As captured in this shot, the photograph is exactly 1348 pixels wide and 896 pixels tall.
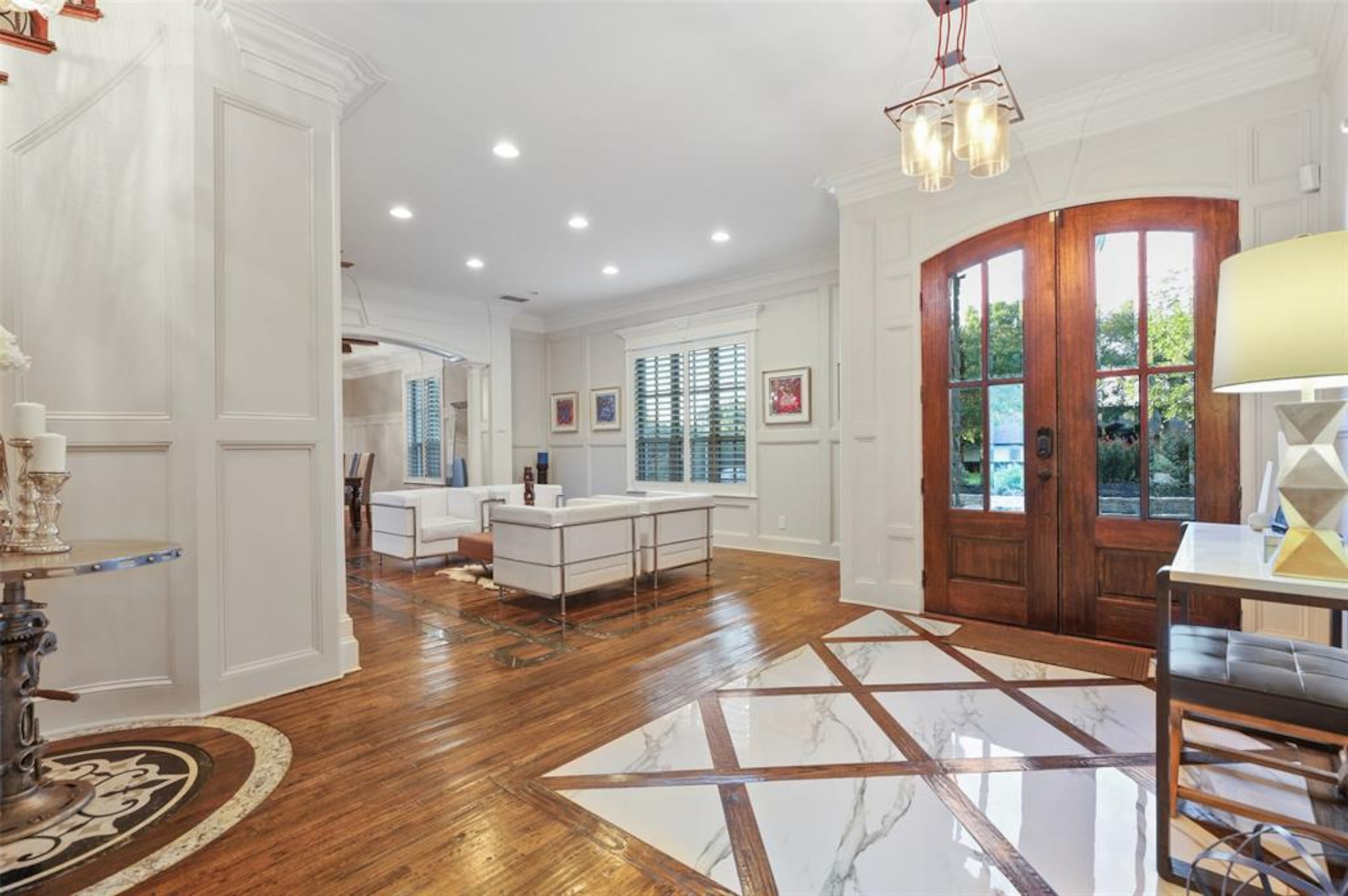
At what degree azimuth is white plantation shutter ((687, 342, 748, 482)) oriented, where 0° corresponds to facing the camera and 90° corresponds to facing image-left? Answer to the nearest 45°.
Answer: approximately 45°

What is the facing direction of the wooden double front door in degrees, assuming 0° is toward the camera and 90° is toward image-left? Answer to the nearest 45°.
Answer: approximately 45°

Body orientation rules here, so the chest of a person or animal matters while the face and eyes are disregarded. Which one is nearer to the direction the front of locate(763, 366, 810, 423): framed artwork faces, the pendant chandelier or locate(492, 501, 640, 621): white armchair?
the white armchair

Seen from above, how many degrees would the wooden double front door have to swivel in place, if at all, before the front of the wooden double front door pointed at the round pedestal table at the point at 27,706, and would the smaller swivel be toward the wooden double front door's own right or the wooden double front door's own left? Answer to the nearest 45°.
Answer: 0° — it already faces it

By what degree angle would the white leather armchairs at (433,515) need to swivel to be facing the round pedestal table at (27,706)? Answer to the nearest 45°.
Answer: approximately 45° to its right

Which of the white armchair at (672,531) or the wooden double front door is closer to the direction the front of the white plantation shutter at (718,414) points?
the white armchair

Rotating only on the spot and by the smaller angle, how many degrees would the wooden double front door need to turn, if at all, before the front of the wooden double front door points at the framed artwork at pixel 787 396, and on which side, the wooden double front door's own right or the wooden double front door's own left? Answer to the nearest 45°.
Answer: approximately 90° to the wooden double front door's own right

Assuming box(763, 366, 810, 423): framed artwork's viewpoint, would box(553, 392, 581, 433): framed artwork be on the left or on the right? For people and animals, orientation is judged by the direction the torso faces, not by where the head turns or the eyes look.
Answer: on its right
